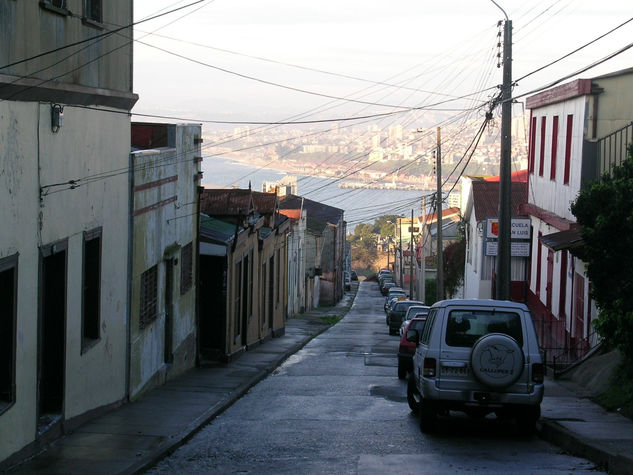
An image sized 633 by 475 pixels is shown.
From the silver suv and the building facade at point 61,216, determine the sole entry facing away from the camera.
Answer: the silver suv

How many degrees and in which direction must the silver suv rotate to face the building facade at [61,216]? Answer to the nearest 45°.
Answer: approximately 90° to its left

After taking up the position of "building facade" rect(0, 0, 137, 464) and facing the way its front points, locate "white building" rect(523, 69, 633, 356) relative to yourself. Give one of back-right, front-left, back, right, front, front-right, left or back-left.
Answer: left

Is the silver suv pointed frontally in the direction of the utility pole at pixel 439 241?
yes

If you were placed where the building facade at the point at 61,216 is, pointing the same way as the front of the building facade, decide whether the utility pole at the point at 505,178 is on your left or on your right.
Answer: on your left

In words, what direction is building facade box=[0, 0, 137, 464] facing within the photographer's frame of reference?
facing the viewer and to the right of the viewer

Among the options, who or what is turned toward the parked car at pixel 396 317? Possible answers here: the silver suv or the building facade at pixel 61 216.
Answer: the silver suv

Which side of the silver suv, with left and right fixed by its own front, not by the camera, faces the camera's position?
back

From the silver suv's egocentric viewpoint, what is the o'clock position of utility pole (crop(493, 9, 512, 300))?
The utility pole is roughly at 12 o'clock from the silver suv.

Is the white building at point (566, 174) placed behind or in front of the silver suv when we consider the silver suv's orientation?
in front

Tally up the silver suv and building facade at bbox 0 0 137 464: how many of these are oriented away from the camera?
1

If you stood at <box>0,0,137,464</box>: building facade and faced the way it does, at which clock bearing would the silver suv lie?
The silver suv is roughly at 11 o'clock from the building facade.

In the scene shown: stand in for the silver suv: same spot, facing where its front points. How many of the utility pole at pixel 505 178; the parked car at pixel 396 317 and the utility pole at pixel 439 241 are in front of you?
3

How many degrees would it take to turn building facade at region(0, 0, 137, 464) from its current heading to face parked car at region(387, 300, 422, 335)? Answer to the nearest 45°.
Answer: approximately 90° to its left

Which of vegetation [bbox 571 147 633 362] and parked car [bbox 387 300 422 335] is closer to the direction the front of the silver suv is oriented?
the parked car

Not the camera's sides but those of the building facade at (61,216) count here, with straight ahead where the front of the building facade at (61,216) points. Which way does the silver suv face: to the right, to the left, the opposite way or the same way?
to the left
